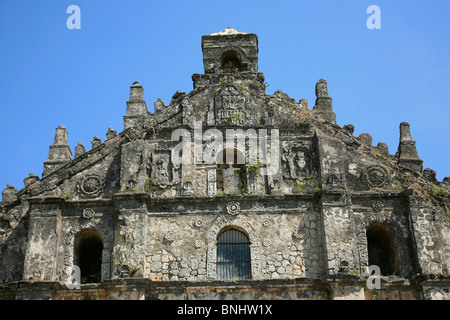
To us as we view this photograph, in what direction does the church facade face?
facing the viewer
